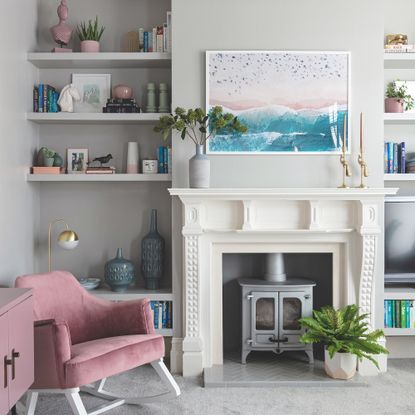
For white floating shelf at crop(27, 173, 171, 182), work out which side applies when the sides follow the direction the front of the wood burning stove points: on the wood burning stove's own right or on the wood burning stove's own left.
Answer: on the wood burning stove's own right

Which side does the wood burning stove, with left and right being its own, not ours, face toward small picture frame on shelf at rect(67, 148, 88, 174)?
right

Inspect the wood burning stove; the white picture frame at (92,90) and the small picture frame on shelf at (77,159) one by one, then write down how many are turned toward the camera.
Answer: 3

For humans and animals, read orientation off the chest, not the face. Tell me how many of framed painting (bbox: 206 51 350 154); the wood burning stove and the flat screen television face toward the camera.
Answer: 3

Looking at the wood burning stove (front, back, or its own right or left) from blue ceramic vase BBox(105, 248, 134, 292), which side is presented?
right

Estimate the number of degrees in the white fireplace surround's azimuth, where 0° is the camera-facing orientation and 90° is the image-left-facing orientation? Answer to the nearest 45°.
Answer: approximately 0°

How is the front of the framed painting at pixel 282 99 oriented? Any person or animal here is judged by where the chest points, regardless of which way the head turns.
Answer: toward the camera

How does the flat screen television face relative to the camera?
toward the camera

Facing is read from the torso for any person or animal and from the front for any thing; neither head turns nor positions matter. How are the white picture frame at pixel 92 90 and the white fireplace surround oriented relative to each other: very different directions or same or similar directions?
same or similar directions

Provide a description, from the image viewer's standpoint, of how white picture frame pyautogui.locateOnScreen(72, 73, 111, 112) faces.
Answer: facing the viewer

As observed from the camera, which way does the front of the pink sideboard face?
facing the viewer and to the right of the viewer

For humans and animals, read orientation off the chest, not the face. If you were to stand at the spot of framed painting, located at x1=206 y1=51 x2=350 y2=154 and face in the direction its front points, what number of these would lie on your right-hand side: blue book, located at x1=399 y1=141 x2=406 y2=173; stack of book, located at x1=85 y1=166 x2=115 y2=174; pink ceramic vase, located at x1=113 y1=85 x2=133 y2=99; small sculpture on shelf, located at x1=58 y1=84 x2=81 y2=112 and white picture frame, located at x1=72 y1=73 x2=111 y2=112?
4
